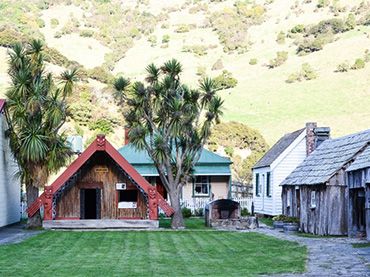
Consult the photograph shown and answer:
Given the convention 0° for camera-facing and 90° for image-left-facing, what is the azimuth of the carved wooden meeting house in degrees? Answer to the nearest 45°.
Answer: approximately 0°

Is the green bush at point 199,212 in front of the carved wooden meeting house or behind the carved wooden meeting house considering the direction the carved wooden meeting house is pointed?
behind

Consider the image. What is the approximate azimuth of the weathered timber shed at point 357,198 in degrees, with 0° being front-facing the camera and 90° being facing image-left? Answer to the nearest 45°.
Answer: approximately 45°

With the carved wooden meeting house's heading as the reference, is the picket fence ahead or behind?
behind

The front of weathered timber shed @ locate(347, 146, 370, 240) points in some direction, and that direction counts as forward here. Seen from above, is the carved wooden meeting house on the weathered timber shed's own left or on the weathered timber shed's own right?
on the weathered timber shed's own right

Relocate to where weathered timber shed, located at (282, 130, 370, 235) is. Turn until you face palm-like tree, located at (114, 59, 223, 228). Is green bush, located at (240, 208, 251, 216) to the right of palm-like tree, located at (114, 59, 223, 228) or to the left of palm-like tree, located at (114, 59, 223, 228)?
right

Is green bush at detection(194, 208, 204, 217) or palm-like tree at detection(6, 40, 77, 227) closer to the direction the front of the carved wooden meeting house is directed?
the palm-like tree

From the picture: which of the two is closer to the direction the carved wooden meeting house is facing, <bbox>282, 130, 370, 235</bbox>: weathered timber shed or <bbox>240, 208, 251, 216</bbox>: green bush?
the weathered timber shed

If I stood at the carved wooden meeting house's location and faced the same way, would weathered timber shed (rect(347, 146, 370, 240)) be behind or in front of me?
in front

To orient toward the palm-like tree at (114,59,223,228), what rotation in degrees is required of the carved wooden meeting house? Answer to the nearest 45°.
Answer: approximately 45° to its left
